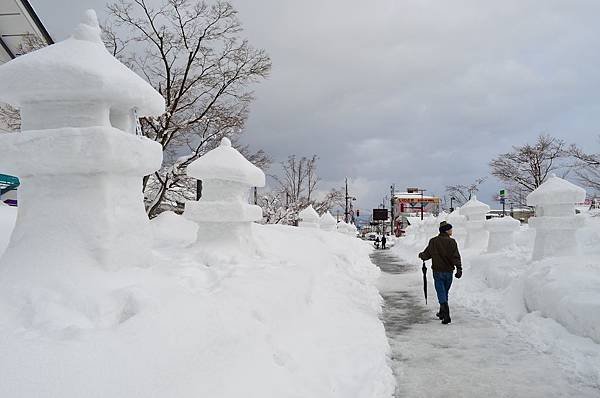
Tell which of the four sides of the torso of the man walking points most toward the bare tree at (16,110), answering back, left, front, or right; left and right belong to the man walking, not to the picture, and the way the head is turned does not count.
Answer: left

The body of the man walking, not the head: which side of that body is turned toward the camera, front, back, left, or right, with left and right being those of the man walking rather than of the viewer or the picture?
back

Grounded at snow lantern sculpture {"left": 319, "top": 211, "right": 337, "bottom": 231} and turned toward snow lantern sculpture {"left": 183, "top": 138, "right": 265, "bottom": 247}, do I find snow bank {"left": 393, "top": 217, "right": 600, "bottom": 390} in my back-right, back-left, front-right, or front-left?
front-left

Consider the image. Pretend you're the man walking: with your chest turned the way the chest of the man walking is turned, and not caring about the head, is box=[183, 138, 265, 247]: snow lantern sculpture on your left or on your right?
on your left

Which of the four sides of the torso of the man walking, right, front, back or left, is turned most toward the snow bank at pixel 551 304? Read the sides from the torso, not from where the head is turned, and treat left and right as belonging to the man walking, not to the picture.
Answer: right

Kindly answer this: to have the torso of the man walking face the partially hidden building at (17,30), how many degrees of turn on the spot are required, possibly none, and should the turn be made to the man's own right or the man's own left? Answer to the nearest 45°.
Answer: approximately 90° to the man's own left

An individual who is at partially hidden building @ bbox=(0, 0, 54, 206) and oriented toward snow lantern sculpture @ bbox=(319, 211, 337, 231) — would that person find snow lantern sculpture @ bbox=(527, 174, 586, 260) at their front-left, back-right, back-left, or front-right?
front-right

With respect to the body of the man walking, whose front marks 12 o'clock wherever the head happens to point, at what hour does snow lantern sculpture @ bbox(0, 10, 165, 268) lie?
The snow lantern sculpture is roughly at 7 o'clock from the man walking.

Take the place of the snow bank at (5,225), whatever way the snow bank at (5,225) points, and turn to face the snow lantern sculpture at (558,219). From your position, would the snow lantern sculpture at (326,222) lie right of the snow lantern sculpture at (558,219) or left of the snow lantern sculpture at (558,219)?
left

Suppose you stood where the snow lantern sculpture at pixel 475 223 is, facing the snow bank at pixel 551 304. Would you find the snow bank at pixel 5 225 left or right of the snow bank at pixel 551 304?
right
